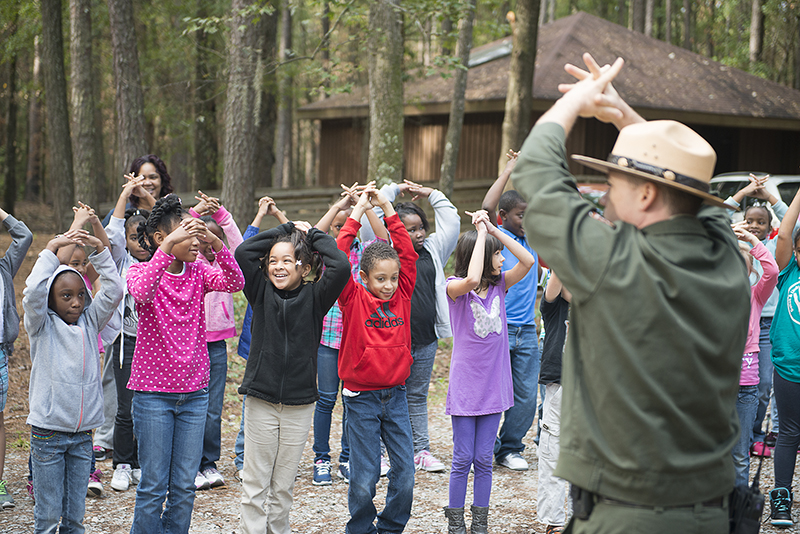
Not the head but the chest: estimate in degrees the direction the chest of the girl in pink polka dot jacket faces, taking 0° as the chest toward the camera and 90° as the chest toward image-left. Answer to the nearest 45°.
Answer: approximately 315°

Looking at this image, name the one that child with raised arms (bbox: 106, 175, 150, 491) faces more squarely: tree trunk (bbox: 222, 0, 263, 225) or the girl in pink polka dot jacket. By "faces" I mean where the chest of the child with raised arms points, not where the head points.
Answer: the girl in pink polka dot jacket

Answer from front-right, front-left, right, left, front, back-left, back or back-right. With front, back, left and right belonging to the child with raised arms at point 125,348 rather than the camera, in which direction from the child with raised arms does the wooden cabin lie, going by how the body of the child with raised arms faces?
left

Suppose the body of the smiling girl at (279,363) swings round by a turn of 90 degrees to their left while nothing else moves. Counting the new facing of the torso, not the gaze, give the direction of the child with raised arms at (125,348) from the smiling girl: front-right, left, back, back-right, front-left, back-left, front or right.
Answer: back-left

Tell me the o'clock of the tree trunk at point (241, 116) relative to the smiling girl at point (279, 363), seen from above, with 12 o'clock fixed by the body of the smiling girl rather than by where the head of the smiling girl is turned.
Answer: The tree trunk is roughly at 6 o'clock from the smiling girl.

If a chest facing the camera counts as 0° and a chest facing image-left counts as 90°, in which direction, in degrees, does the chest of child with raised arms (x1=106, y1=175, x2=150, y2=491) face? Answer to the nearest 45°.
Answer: approximately 315°

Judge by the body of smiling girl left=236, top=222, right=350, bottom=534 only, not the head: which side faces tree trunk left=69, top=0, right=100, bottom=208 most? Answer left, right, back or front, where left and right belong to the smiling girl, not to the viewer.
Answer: back
